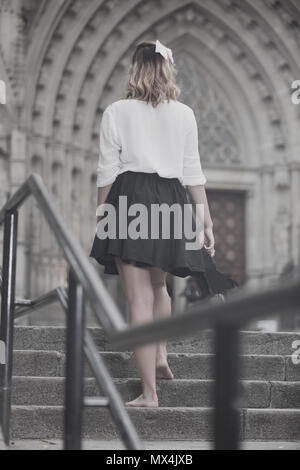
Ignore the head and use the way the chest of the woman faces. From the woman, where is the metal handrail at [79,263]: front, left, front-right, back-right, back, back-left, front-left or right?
back

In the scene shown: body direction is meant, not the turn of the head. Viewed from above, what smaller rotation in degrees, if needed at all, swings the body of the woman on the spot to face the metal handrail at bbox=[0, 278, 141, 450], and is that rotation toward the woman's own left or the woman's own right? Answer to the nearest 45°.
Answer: approximately 180°

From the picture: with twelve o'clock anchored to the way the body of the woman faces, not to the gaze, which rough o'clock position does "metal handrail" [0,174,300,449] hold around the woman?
The metal handrail is roughly at 6 o'clock from the woman.

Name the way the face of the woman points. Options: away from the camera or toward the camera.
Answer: away from the camera

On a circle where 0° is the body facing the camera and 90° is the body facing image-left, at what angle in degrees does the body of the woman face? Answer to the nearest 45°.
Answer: approximately 180°
